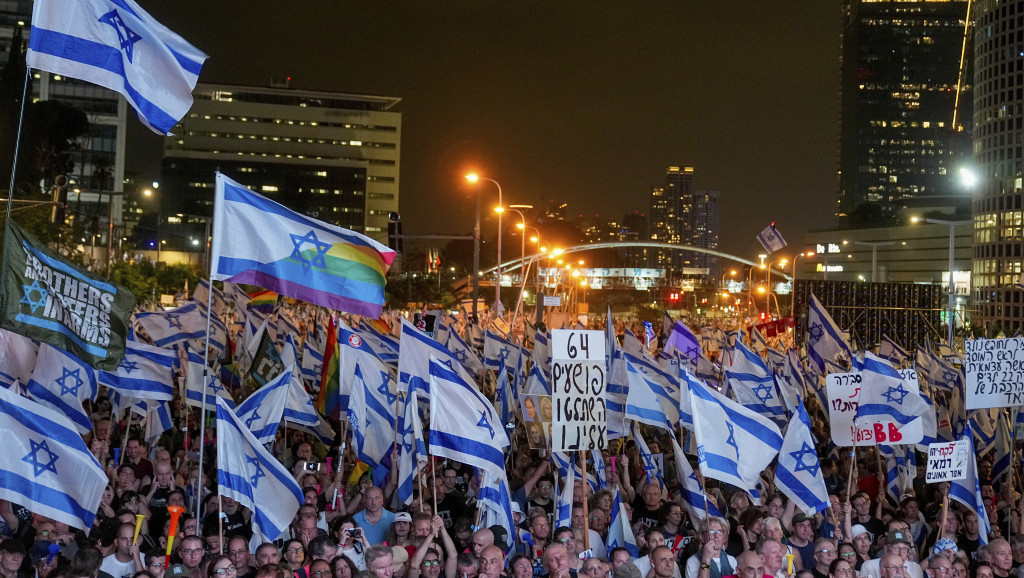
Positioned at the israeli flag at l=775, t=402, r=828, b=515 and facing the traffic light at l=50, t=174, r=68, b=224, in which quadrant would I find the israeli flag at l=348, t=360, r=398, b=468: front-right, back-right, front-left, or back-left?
front-left

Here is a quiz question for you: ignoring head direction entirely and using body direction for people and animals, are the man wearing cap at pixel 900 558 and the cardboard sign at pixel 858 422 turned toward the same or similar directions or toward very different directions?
same or similar directions

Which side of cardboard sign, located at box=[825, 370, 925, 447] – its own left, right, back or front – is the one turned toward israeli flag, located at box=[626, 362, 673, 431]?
right

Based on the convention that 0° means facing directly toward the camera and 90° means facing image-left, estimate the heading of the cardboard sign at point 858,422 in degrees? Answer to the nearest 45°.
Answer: approximately 0°

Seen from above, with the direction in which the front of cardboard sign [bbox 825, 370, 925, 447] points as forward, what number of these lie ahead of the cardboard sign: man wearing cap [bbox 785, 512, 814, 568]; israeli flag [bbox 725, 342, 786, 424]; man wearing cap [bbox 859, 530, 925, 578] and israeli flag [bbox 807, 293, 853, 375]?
2

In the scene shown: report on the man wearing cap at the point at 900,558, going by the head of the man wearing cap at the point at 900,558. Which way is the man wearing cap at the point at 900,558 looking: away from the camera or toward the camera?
toward the camera

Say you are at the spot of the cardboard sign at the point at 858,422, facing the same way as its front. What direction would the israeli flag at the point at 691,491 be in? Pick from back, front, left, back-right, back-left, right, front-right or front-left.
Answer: front-right

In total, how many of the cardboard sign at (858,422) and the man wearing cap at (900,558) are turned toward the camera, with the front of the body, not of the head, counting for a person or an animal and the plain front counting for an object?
2

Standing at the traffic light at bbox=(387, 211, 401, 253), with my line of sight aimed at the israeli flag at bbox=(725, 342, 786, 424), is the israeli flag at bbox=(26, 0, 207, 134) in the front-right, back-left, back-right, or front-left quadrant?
front-right

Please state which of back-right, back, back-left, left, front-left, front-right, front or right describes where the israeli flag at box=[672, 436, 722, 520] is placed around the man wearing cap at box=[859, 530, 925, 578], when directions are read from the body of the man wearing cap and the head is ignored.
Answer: right

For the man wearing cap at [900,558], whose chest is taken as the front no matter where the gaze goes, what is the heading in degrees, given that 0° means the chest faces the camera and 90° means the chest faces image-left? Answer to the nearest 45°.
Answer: approximately 0°

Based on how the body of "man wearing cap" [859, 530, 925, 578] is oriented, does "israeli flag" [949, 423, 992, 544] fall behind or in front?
behind

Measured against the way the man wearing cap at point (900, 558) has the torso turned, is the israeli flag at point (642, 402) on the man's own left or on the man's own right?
on the man's own right

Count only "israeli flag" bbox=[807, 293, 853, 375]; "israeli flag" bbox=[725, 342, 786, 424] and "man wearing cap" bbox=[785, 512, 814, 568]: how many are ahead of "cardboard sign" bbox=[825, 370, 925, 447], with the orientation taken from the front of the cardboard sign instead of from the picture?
1

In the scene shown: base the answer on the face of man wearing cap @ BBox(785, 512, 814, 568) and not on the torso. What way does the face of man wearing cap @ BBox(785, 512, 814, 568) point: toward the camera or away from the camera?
toward the camera
